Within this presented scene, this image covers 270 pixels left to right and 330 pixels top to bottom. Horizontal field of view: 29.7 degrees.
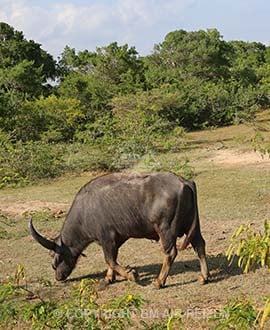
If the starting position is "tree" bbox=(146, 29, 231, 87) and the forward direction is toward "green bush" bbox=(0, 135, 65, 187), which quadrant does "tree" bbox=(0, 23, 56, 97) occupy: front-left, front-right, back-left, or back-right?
front-right

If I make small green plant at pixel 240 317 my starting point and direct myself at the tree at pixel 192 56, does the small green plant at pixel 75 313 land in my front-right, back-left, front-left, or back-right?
front-left

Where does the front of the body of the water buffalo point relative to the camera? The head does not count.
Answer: to the viewer's left
